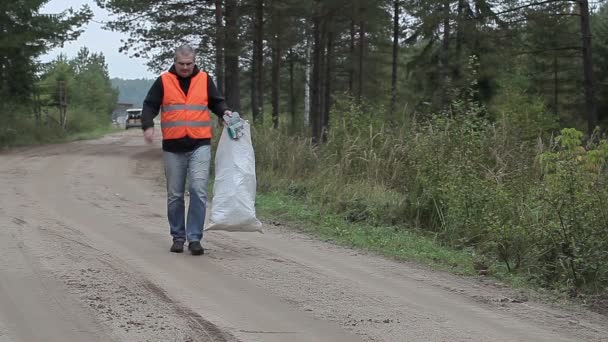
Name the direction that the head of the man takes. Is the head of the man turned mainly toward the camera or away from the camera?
toward the camera

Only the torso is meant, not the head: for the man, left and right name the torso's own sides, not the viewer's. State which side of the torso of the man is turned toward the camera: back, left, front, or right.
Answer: front
